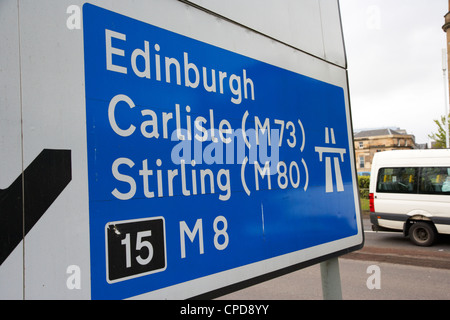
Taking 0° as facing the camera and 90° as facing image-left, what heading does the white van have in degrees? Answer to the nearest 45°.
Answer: approximately 270°

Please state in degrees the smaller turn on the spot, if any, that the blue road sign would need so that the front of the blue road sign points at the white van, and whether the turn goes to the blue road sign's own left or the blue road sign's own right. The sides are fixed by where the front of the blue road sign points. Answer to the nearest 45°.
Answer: approximately 90° to the blue road sign's own left

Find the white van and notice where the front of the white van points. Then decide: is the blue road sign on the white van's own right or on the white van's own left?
on the white van's own right
